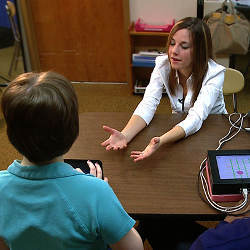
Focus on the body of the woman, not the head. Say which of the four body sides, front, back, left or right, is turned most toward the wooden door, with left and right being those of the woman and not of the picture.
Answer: right

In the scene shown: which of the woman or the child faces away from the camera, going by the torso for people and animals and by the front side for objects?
the child

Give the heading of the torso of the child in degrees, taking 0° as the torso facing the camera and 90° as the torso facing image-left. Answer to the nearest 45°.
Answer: approximately 180°

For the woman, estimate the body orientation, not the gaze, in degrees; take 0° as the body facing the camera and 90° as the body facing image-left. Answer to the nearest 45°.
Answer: approximately 45°

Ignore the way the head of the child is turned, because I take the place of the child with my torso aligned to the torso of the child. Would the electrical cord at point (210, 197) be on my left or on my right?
on my right

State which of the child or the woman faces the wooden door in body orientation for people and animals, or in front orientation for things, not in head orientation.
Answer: the child

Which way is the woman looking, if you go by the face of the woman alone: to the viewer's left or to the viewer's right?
to the viewer's left

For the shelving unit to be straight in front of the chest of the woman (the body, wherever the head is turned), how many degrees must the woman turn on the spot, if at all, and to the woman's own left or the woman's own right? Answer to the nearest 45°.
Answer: approximately 135° to the woman's own right

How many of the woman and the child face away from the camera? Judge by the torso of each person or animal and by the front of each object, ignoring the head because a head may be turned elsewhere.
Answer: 1
